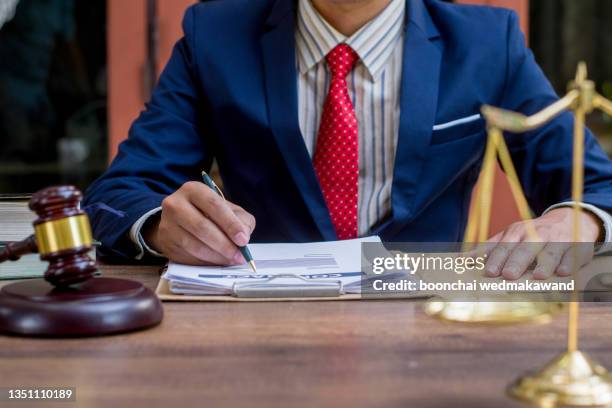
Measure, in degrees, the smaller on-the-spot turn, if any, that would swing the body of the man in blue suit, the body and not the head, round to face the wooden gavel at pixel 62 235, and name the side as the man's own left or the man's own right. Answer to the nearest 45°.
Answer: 0° — they already face it

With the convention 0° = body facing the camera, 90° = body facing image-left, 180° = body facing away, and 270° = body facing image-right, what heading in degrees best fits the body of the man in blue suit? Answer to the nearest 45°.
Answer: approximately 0°

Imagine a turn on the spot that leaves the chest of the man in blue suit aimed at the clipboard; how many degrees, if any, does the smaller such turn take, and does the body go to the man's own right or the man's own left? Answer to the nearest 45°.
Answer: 0° — they already face it

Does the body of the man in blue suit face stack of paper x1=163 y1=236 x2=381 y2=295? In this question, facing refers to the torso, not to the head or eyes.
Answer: yes
